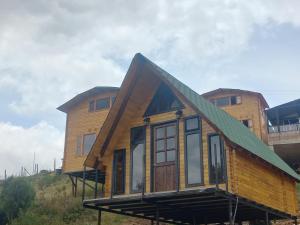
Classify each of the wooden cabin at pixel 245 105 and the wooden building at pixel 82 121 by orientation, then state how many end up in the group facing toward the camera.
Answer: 2

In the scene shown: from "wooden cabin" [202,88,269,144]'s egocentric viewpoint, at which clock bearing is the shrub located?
The shrub is roughly at 2 o'clock from the wooden cabin.

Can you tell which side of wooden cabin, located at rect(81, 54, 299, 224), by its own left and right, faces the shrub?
right

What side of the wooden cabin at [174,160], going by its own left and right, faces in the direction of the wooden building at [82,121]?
right

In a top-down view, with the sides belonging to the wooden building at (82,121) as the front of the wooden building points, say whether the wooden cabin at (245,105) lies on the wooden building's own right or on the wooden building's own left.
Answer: on the wooden building's own left

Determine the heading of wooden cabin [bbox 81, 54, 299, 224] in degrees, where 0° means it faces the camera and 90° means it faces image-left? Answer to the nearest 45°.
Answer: approximately 45°

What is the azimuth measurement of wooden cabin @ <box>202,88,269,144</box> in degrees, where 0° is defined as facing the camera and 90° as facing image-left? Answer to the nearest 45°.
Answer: approximately 0°

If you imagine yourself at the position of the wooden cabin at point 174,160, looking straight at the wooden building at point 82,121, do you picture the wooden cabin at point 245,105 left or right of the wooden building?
right

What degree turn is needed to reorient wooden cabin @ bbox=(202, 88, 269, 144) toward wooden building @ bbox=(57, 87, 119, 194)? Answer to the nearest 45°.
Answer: approximately 90° to its right
